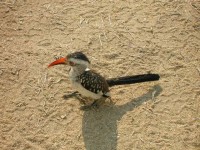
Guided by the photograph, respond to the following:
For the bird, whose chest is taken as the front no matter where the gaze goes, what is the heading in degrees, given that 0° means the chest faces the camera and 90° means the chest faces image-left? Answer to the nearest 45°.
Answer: approximately 90°
